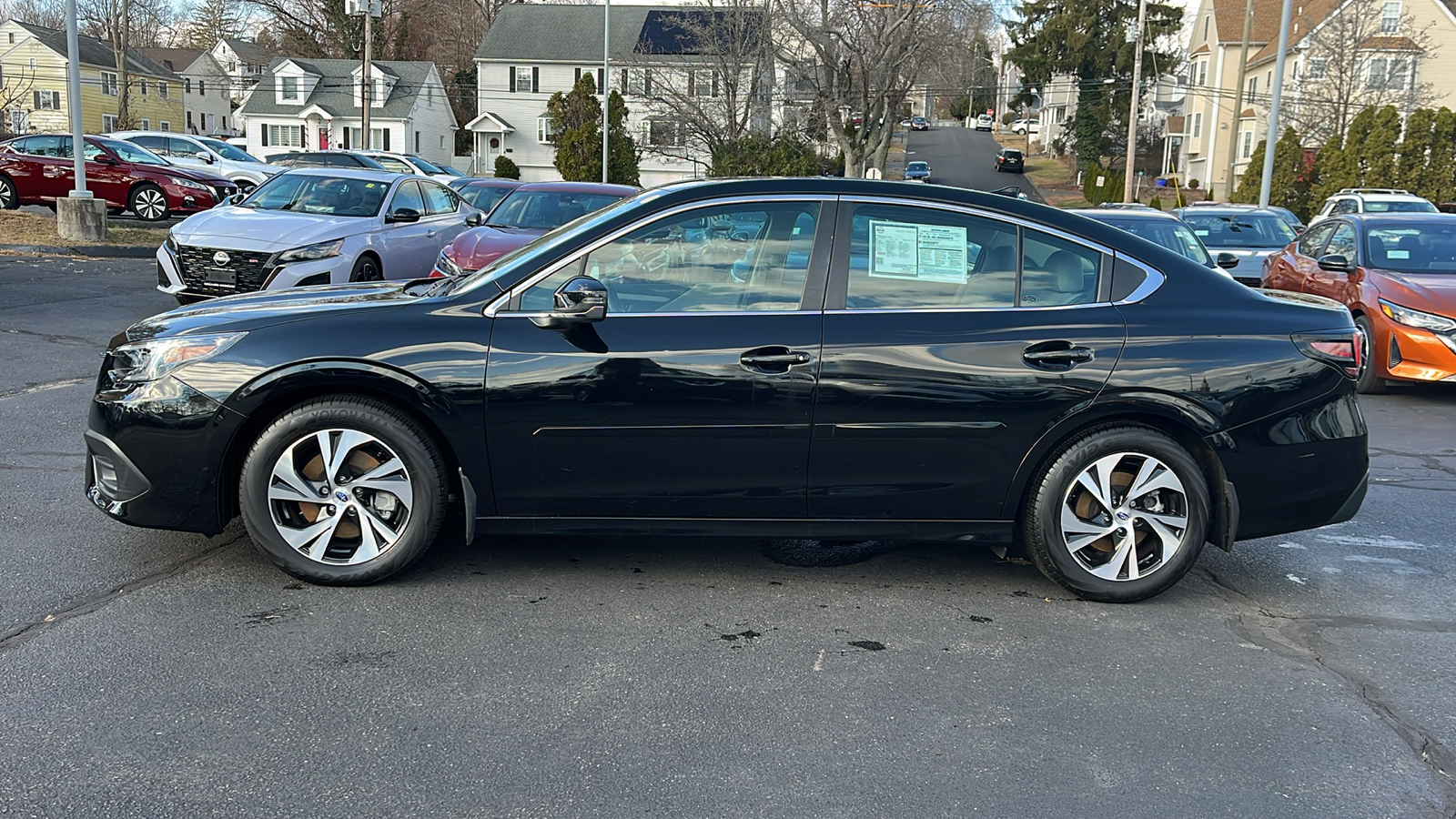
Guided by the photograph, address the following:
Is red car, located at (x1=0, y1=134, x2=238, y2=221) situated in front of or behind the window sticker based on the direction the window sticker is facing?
behind

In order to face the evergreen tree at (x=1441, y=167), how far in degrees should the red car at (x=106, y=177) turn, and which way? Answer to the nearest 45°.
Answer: approximately 45° to its left

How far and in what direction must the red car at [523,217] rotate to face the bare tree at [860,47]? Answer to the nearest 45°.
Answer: approximately 135° to its right

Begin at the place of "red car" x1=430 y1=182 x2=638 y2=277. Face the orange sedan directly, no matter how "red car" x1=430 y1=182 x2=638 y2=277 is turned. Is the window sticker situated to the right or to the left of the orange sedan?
right

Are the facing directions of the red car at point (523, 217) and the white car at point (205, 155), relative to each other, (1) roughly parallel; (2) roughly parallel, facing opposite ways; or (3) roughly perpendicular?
roughly perpendicular

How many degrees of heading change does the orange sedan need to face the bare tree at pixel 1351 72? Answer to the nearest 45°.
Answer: approximately 135° to its left

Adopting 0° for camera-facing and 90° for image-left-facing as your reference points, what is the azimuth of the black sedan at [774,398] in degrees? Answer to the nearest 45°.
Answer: approximately 90°

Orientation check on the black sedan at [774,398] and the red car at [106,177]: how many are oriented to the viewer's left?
1

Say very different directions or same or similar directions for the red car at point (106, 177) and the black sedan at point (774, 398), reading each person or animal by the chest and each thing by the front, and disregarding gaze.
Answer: very different directions

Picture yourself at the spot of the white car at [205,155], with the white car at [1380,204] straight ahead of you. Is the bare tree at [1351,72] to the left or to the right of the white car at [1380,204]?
left

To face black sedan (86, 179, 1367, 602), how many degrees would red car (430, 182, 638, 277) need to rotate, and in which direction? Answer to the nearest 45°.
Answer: approximately 45° to its left
